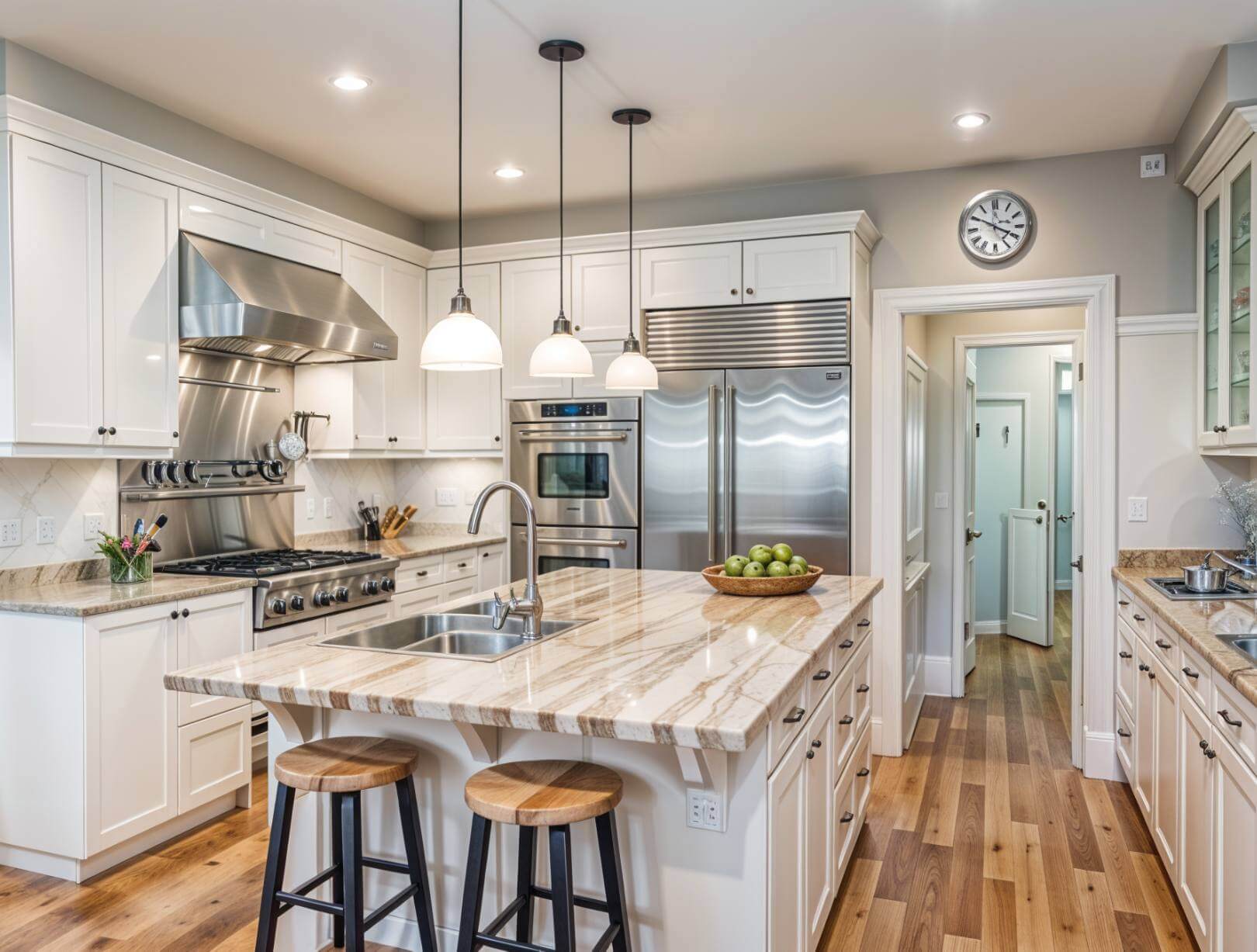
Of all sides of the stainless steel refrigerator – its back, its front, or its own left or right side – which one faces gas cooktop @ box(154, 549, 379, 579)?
right

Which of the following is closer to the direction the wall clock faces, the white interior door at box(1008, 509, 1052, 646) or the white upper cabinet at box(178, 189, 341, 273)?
the white upper cabinet

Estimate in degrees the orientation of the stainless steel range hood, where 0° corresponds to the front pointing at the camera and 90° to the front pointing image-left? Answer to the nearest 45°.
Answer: approximately 315°

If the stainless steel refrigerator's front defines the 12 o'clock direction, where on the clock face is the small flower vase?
The small flower vase is roughly at 2 o'clock from the stainless steel refrigerator.

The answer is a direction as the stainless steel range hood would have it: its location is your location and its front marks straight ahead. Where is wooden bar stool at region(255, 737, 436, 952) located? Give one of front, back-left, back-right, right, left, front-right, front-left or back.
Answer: front-right

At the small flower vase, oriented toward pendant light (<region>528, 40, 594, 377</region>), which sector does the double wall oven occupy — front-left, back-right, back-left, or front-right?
front-left

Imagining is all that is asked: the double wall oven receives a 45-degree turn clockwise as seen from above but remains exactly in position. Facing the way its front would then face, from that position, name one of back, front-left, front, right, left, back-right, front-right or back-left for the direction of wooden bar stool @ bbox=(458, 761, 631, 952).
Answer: front-left

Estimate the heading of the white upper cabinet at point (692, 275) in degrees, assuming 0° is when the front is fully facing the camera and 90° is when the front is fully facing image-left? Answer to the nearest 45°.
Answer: approximately 0°

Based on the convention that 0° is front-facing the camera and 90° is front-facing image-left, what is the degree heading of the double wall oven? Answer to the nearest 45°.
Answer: approximately 0°

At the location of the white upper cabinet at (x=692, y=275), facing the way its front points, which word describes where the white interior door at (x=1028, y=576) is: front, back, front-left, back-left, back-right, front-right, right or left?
back-left

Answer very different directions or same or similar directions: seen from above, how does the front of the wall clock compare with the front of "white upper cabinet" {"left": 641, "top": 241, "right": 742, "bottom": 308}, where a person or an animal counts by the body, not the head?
same or similar directions

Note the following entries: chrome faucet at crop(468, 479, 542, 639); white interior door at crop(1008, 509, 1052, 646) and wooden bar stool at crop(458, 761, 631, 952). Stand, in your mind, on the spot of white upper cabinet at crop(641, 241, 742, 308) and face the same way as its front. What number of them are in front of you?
2

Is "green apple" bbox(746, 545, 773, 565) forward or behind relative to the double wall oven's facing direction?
forward

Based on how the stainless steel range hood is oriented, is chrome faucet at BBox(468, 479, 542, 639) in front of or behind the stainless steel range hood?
in front

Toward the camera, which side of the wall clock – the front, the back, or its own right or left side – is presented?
front

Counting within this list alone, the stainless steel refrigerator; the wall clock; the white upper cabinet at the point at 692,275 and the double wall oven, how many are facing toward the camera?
4

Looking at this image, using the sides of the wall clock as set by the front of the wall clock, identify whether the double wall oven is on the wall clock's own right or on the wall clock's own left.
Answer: on the wall clock's own right

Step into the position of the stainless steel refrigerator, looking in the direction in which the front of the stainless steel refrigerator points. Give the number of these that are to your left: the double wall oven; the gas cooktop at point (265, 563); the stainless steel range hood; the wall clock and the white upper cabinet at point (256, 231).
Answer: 1

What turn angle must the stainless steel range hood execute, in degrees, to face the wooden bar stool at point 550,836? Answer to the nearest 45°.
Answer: approximately 45° to its right

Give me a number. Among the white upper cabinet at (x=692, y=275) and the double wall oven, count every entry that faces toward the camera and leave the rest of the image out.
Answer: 2

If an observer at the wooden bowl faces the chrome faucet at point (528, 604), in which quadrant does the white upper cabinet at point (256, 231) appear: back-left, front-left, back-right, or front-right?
front-right
